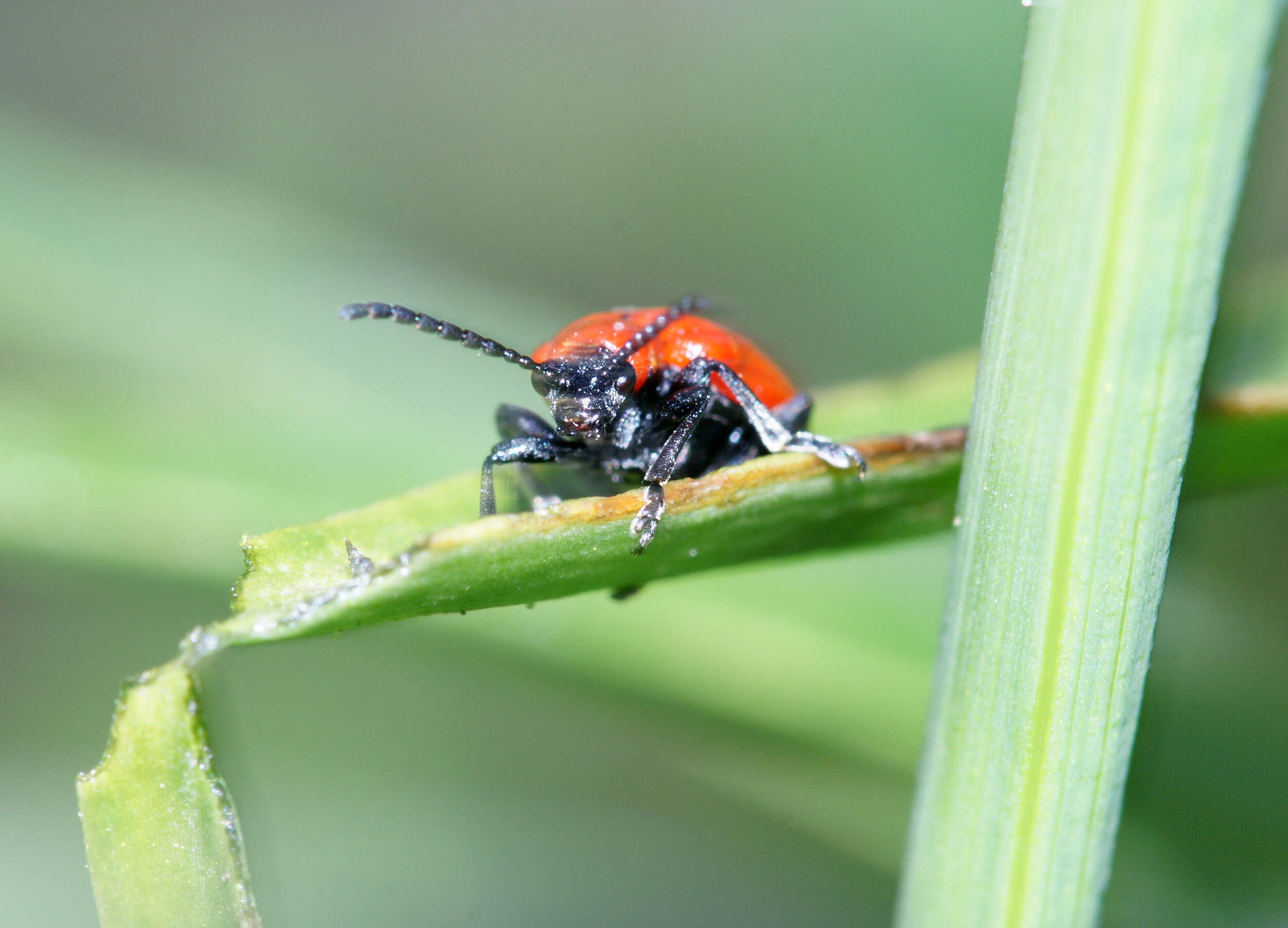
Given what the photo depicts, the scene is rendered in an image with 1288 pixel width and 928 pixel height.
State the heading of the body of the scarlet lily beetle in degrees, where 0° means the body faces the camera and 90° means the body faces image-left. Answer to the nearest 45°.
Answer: approximately 45°

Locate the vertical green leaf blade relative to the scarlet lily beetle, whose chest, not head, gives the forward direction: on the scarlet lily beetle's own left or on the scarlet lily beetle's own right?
on the scarlet lily beetle's own left
